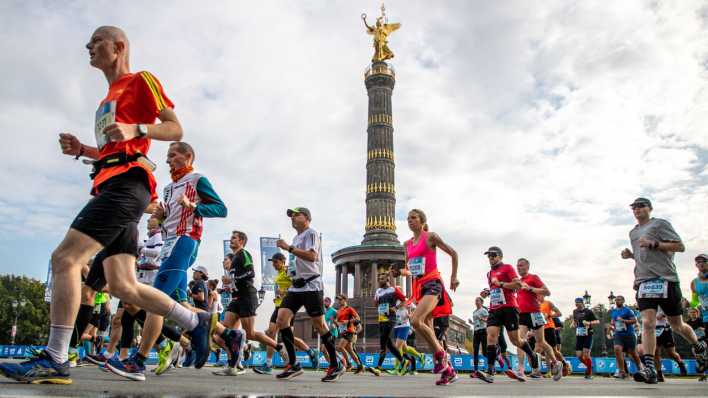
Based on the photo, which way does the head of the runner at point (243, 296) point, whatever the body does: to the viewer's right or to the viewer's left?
to the viewer's left

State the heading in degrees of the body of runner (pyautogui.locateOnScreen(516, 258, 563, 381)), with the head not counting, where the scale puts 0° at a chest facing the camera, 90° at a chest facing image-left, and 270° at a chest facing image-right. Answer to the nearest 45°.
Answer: approximately 45°

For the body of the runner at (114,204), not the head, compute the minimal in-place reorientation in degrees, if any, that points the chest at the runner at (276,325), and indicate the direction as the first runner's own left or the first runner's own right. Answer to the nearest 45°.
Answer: approximately 135° to the first runner's own right

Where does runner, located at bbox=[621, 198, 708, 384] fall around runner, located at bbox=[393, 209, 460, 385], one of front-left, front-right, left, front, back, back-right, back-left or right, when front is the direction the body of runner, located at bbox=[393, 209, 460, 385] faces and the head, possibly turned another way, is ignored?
back-left

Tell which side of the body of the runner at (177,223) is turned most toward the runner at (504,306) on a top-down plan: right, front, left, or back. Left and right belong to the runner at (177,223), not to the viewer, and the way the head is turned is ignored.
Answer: back

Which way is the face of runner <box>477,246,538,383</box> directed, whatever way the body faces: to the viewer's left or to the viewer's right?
to the viewer's left

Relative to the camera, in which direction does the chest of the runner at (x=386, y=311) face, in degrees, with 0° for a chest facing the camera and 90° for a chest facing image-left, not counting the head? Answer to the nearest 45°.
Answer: approximately 45°

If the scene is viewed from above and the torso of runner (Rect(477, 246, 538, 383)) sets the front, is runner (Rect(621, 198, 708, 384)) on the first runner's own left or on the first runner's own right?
on the first runner's own left

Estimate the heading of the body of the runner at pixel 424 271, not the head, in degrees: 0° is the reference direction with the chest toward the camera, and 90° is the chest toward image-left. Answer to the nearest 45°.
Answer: approximately 45°
